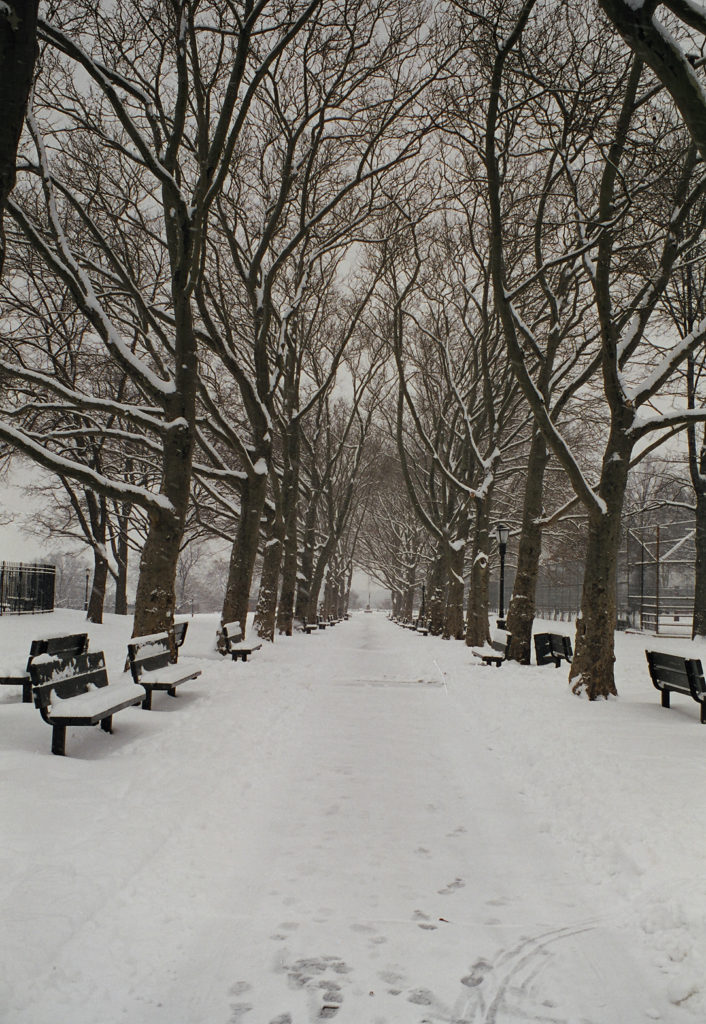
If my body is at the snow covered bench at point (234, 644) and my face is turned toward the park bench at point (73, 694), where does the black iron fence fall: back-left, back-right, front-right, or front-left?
back-right

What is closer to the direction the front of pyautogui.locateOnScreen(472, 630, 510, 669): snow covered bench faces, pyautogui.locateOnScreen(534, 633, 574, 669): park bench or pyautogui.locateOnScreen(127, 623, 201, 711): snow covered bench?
the snow covered bench

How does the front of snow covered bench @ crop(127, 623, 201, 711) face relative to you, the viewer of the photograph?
facing the viewer and to the right of the viewer

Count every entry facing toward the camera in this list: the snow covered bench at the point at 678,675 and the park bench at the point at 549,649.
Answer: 0

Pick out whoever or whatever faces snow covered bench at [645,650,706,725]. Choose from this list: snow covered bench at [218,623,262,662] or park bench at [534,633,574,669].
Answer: snow covered bench at [218,623,262,662]

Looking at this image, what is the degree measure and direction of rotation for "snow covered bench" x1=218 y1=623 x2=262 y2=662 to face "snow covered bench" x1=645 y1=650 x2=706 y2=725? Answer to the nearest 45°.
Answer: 0° — it already faces it

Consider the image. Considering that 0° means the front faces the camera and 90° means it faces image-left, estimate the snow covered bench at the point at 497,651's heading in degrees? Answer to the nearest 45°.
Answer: approximately 45°

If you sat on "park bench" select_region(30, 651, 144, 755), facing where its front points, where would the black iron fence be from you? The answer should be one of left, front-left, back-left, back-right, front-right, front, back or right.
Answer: back-left

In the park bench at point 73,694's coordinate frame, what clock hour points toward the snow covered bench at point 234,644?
The snow covered bench is roughly at 8 o'clock from the park bench.

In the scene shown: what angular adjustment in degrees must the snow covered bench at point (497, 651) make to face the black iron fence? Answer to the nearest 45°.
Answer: approximately 90° to its right
